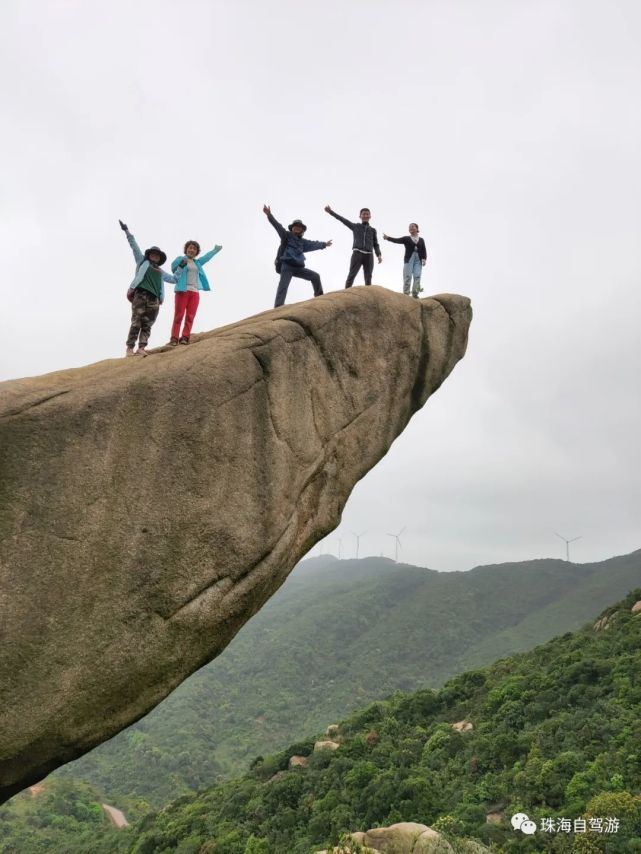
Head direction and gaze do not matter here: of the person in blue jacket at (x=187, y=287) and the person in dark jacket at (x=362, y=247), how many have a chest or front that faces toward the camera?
2

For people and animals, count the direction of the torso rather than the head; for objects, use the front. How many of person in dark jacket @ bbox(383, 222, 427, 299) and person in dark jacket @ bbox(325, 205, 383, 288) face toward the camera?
2

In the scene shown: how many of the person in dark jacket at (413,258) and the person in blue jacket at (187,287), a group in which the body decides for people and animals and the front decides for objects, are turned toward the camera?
2

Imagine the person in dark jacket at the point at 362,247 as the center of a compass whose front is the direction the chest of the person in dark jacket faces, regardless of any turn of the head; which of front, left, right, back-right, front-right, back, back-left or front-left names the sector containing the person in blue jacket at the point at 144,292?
front-right

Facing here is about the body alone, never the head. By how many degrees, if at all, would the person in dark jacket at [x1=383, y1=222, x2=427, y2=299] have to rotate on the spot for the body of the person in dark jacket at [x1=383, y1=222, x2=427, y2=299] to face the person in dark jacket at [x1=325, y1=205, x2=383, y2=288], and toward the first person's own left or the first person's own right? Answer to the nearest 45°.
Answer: approximately 45° to the first person's own right

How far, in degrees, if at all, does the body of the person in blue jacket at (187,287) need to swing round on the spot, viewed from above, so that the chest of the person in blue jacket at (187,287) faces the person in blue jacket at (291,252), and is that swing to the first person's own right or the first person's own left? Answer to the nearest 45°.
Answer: approximately 135° to the first person's own left

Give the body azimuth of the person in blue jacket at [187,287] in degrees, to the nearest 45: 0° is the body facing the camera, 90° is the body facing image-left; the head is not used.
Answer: approximately 0°
